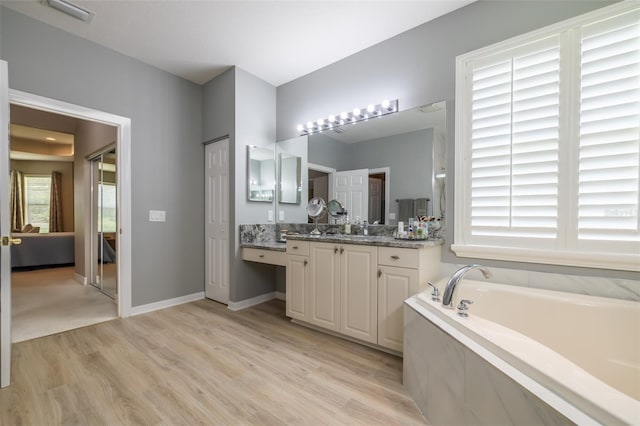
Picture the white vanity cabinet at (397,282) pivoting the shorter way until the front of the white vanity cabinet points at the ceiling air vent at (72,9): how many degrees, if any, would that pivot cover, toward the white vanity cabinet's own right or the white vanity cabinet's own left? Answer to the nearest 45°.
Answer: approximately 45° to the white vanity cabinet's own right

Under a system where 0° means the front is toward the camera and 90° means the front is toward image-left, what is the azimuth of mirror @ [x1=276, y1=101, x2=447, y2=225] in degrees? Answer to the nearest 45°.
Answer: approximately 45°

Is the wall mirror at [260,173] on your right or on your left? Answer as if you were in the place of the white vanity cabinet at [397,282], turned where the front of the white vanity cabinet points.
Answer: on your right

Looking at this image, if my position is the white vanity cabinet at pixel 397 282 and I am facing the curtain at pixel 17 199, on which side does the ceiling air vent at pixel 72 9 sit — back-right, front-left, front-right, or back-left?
front-left

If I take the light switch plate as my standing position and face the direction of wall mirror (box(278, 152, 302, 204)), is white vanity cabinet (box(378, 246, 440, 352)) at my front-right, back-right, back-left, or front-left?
front-right

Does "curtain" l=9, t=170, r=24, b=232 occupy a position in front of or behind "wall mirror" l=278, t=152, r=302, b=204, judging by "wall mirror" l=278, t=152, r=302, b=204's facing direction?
behind

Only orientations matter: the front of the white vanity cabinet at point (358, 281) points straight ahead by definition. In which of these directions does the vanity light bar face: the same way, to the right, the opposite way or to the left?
the same way

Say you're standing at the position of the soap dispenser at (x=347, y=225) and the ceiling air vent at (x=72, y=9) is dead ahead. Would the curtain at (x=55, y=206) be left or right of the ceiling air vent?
right

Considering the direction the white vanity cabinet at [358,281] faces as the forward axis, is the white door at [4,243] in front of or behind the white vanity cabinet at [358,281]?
in front

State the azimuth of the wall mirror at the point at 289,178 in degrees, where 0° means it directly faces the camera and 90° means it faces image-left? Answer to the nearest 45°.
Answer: approximately 315°

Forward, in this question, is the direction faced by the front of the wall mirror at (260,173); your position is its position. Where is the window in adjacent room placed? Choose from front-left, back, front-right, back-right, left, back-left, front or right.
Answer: back

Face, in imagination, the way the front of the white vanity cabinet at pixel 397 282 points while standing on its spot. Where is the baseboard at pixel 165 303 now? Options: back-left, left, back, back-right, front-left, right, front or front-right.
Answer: front-right

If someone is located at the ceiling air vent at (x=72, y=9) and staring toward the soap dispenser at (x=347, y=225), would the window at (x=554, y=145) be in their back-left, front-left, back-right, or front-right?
front-right

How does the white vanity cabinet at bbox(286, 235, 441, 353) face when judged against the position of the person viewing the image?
facing the viewer and to the left of the viewer

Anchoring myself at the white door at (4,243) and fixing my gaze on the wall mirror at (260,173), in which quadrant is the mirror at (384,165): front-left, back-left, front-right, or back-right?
front-right

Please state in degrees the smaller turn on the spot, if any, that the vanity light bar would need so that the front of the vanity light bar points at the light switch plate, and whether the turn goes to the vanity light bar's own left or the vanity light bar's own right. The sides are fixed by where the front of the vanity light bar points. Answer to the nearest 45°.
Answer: approximately 45° to the vanity light bar's own right

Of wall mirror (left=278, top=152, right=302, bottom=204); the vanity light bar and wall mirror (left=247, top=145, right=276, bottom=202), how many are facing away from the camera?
0

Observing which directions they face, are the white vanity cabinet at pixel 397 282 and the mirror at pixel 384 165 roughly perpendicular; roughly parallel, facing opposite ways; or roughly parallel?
roughly parallel

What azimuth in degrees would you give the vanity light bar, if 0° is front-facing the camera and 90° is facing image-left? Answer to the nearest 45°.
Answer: approximately 45°
